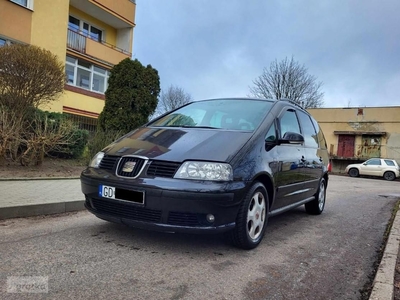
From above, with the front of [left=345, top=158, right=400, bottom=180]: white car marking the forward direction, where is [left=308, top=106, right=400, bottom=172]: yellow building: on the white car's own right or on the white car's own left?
on the white car's own right

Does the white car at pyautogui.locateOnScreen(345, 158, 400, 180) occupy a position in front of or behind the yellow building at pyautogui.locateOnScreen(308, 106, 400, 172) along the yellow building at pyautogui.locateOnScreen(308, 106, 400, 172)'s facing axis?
in front

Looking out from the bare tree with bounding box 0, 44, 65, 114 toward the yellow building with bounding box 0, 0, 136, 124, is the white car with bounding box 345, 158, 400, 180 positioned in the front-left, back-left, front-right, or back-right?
front-right

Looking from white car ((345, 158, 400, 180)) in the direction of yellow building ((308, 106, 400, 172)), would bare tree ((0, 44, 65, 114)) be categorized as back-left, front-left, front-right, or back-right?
back-left

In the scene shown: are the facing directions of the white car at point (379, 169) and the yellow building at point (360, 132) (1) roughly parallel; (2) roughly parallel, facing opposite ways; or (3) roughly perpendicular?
roughly perpendicular

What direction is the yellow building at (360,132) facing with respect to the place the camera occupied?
facing the viewer

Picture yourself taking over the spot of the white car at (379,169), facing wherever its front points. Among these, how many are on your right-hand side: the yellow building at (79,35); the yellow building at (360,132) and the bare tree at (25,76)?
1

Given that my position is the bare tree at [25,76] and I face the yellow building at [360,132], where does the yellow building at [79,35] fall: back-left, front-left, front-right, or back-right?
front-left

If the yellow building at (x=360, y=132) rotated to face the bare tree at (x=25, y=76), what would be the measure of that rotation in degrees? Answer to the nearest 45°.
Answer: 0° — it already faces it

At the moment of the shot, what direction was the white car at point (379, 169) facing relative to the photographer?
facing to the left of the viewer

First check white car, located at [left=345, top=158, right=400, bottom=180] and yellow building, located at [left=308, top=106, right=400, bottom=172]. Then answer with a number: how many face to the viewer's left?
1

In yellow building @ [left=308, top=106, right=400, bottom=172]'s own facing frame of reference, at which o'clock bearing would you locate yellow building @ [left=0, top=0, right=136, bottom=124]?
yellow building @ [left=0, top=0, right=136, bottom=124] is roughly at 1 o'clock from yellow building @ [left=308, top=106, right=400, bottom=172].
